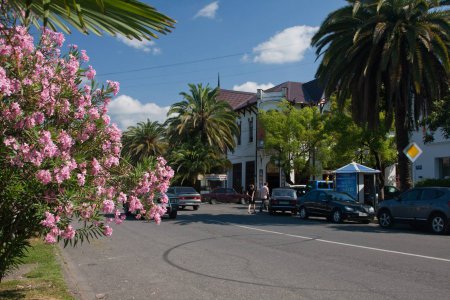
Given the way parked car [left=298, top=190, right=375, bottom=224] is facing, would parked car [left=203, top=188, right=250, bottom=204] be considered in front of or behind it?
behind

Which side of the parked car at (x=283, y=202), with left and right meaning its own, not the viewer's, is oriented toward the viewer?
back

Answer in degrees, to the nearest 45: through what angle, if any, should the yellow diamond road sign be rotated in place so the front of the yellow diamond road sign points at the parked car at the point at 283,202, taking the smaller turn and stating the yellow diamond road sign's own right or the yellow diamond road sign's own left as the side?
approximately 135° to the yellow diamond road sign's own right

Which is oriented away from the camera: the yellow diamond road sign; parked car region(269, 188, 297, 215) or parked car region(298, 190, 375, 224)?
parked car region(269, 188, 297, 215)

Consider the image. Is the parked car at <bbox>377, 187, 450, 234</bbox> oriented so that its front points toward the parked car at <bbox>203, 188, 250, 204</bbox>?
yes
